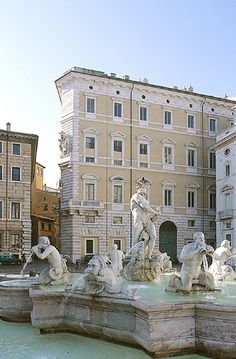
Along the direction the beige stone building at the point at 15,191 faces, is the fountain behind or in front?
in front

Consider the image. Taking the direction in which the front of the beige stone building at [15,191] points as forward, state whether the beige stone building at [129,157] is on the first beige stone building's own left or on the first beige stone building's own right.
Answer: on the first beige stone building's own left

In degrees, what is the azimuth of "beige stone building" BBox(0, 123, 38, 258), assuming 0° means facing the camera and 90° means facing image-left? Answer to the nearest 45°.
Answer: approximately 0°

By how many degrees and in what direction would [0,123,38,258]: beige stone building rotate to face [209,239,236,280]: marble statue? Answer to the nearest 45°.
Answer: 0° — it already faces it

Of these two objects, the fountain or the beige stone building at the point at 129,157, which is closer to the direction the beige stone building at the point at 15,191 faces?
the fountain
